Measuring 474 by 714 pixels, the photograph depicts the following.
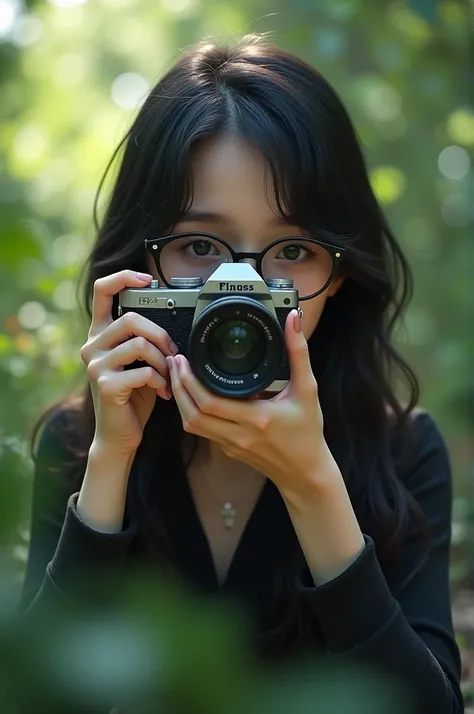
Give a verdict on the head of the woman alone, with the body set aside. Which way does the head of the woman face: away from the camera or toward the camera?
toward the camera

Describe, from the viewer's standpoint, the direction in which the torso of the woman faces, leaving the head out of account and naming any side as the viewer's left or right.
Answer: facing the viewer
